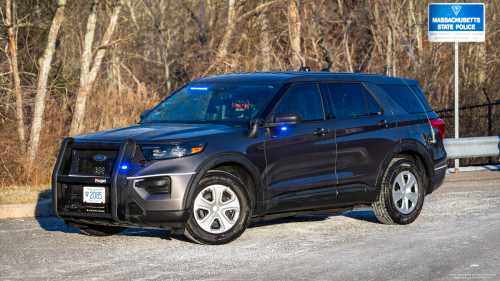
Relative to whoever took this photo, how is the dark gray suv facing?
facing the viewer and to the left of the viewer

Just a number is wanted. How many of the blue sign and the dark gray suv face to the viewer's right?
0

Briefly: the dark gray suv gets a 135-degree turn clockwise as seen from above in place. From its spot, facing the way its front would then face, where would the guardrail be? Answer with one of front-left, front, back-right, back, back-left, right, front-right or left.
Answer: front-right

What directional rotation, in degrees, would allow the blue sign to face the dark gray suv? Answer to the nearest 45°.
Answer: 0° — it already faces it

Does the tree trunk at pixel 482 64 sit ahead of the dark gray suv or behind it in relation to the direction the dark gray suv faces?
behind

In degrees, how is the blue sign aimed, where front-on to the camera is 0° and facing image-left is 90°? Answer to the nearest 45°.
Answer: approximately 0°

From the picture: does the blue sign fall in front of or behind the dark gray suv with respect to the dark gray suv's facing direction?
behind

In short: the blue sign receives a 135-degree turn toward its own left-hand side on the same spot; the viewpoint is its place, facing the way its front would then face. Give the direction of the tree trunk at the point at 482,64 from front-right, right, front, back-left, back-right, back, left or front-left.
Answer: front-left

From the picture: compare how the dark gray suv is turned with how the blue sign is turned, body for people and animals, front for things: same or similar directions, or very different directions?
same or similar directions
